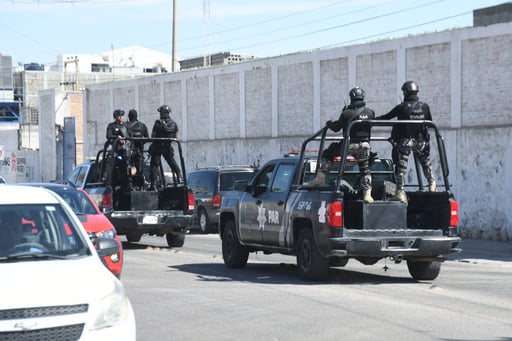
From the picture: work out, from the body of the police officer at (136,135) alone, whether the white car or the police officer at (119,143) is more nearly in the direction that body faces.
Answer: the police officer

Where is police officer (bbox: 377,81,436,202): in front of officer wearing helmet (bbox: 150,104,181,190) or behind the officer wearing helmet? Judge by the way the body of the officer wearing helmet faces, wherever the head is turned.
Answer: behind

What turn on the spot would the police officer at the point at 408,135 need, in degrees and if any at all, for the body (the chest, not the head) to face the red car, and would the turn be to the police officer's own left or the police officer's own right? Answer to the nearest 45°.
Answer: approximately 90° to the police officer's own left

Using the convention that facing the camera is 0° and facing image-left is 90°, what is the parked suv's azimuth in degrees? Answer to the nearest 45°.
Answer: approximately 135°

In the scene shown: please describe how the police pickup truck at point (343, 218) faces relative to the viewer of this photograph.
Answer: facing away from the viewer and to the left of the viewer

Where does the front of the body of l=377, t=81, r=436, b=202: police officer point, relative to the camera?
away from the camera

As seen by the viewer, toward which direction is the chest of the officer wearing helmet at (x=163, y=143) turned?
away from the camera

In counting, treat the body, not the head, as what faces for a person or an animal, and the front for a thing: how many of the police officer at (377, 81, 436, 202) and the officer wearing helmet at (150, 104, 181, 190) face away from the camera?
2

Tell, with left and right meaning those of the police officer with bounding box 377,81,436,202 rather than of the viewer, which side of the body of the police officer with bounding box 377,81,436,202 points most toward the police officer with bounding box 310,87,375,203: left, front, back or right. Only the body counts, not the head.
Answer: left
